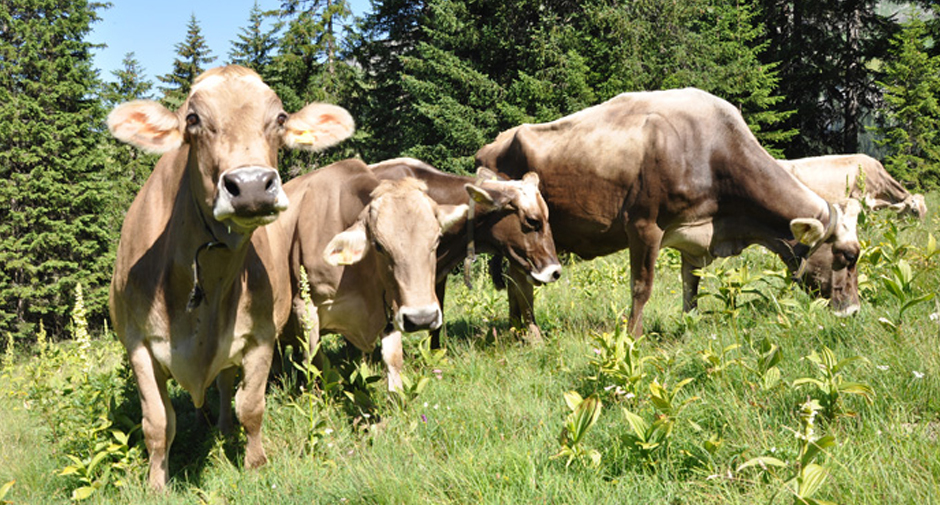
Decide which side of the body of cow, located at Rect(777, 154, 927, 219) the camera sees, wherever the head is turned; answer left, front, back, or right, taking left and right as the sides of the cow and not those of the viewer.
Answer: right

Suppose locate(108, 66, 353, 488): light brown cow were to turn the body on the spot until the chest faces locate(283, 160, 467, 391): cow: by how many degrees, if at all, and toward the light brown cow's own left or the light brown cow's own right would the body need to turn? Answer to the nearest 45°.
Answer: approximately 135° to the light brown cow's own left

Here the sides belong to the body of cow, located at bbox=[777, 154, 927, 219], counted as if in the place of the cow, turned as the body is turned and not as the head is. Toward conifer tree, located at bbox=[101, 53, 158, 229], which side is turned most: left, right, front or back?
back

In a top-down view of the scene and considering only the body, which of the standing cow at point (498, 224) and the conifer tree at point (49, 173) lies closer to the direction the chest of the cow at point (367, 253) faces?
the standing cow

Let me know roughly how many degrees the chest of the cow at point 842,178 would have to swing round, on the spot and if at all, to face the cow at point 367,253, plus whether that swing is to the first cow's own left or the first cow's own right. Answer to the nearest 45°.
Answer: approximately 90° to the first cow's own right

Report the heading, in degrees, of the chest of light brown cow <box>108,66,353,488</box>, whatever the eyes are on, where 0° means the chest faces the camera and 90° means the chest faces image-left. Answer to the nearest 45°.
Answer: approximately 0°

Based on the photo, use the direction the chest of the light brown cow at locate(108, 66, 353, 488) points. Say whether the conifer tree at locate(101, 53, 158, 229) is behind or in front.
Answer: behind

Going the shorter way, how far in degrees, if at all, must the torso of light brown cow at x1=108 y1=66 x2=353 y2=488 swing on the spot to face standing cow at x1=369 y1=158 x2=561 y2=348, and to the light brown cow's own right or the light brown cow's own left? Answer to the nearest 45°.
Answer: approximately 135° to the light brown cow's own left

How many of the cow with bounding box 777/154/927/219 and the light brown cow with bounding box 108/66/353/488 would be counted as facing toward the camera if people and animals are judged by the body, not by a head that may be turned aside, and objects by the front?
1
